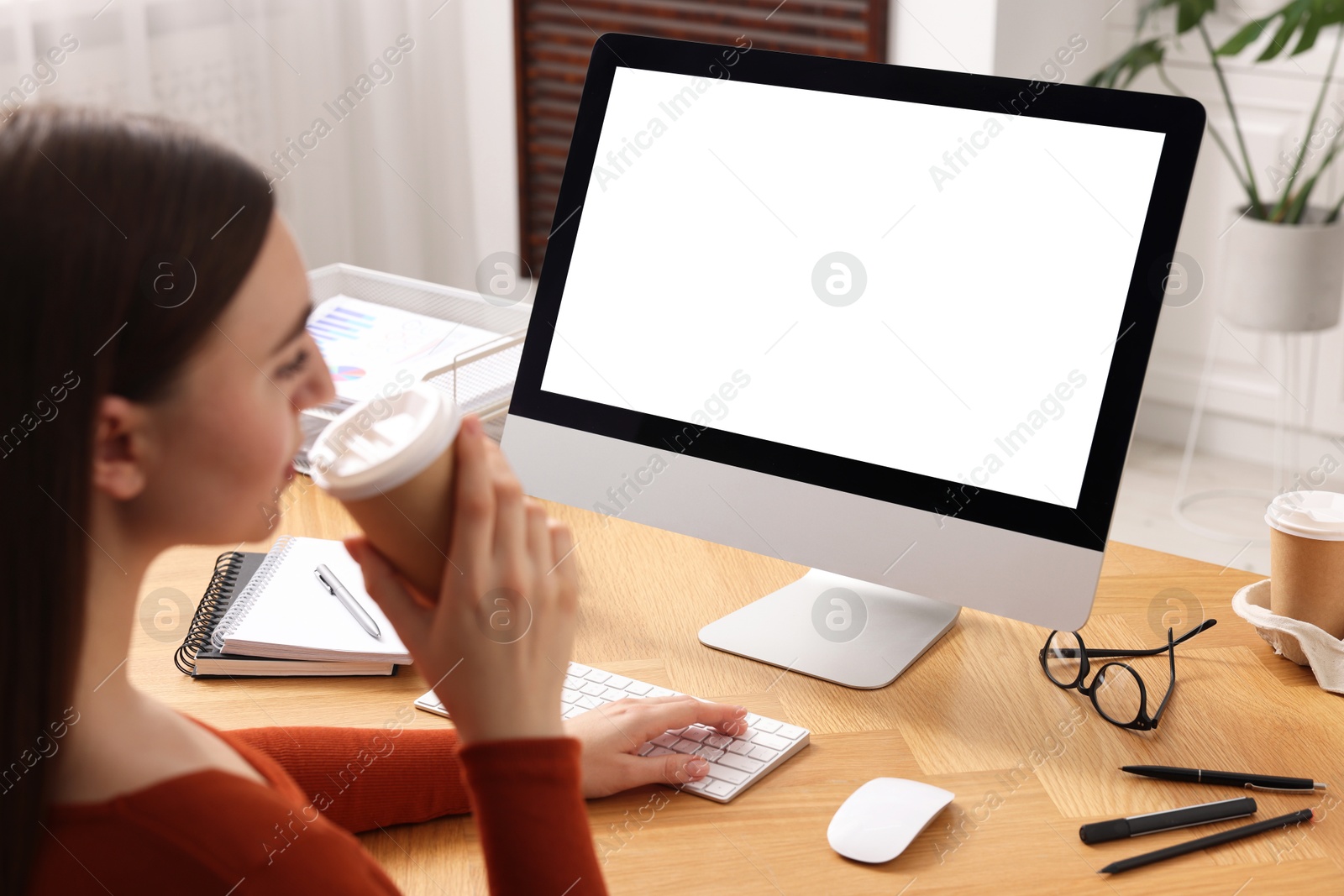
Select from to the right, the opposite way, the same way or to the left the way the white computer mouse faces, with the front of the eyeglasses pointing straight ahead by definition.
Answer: the opposite way

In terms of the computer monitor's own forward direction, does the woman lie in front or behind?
in front

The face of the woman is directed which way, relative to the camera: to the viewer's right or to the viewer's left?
to the viewer's right

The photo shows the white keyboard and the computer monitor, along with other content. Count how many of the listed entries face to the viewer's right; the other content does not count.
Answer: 0

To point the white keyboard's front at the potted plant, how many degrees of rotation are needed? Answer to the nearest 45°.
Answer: approximately 180°

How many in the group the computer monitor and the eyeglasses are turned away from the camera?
0

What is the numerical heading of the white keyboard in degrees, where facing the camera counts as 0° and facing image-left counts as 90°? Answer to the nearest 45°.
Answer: approximately 45°

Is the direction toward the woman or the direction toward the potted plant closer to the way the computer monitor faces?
the woman

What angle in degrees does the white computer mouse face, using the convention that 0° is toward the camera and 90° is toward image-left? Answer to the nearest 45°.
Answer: approximately 225°

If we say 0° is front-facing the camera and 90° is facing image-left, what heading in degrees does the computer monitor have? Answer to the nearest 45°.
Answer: approximately 45°
